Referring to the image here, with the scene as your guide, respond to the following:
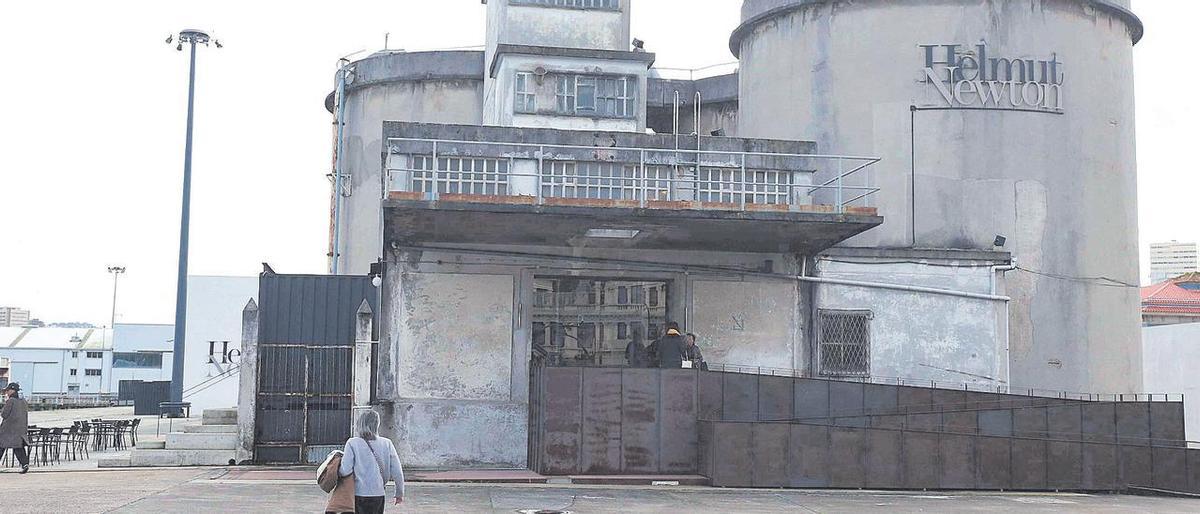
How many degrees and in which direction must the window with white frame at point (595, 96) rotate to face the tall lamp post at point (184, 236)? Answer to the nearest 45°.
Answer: approximately 135° to its right

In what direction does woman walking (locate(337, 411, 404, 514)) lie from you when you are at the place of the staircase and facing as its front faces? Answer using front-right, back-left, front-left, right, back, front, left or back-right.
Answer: left

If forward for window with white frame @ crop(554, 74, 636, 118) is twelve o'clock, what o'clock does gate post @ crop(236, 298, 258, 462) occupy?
The gate post is roughly at 2 o'clock from the window with white frame.

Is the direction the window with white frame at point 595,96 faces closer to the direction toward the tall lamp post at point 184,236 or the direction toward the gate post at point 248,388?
the gate post

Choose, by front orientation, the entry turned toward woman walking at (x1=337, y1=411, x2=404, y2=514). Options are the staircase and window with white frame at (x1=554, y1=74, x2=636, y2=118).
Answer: the window with white frame

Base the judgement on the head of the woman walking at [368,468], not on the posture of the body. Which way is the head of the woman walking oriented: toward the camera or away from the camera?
away from the camera

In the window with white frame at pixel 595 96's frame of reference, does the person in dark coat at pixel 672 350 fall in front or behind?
in front

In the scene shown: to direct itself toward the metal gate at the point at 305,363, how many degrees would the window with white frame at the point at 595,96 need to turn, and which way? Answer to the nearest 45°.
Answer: approximately 45° to its right

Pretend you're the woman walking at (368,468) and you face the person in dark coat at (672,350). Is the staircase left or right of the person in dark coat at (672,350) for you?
left
